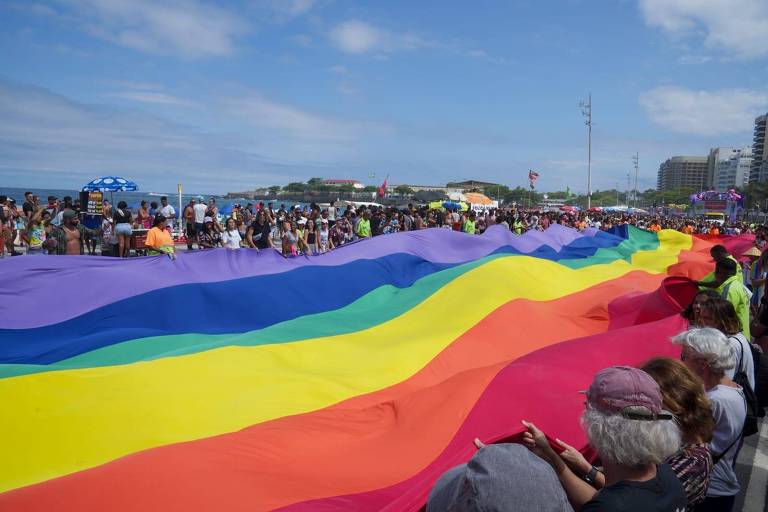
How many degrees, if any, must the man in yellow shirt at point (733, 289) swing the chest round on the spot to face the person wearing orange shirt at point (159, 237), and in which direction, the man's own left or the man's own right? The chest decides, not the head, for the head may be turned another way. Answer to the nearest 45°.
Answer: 0° — they already face them

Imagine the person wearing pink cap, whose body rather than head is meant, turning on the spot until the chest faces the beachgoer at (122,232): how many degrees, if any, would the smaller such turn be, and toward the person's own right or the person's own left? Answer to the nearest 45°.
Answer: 0° — they already face them

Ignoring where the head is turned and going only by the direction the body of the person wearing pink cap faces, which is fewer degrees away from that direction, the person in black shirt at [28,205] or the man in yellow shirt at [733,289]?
the person in black shirt

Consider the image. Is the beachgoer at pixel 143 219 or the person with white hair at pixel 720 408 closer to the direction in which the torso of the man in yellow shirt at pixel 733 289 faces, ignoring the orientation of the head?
the beachgoer

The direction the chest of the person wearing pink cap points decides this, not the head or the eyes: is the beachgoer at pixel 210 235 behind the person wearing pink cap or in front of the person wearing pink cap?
in front

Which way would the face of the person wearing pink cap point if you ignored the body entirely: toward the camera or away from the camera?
away from the camera

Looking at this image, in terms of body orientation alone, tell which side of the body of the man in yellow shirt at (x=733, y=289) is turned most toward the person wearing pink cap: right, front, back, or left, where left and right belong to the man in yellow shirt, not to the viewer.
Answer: left

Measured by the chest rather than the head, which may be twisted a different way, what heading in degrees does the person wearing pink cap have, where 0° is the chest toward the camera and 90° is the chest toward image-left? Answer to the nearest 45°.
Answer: approximately 135°

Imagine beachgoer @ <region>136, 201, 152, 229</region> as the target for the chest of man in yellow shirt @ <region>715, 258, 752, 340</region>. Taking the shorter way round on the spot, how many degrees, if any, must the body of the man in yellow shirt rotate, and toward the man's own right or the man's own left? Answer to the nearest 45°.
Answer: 0° — they already face them

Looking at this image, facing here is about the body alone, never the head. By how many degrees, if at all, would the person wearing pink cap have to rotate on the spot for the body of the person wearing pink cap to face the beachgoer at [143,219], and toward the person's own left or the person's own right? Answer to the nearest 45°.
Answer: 0° — they already face them

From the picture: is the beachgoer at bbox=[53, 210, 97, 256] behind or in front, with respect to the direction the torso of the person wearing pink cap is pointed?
in front

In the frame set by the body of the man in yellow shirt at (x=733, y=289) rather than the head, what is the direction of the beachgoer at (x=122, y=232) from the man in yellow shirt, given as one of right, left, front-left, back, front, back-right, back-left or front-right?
front

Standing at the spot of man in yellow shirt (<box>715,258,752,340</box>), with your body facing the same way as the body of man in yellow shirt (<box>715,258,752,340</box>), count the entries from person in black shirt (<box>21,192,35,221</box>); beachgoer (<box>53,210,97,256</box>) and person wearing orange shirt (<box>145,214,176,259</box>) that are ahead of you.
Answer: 3

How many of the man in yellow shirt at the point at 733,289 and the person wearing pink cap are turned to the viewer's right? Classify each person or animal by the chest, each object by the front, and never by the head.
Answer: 0

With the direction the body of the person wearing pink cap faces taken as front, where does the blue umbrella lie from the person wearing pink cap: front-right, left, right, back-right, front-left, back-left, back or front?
front

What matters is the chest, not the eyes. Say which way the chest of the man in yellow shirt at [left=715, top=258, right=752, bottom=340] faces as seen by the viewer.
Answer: to the viewer's left

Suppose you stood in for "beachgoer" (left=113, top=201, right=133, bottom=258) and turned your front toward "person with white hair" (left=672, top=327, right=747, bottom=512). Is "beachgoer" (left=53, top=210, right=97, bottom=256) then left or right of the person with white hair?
right

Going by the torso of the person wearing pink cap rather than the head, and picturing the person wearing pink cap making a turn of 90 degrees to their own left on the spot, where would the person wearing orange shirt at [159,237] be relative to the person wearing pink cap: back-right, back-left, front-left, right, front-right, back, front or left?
right

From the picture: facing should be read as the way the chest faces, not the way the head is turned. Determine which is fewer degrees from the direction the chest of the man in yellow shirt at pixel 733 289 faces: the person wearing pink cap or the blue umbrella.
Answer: the blue umbrella
